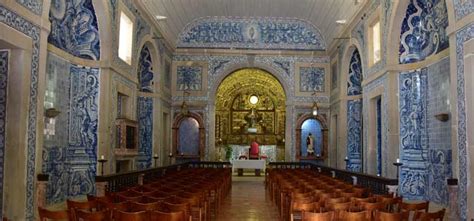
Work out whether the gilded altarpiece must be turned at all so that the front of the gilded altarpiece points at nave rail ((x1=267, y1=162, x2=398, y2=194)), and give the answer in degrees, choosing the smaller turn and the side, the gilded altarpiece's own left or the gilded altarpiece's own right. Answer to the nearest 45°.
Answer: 0° — it already faces it

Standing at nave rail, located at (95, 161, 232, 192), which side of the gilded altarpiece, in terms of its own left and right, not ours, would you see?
front

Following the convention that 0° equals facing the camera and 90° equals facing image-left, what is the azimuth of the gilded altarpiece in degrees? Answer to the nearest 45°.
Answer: approximately 0°
